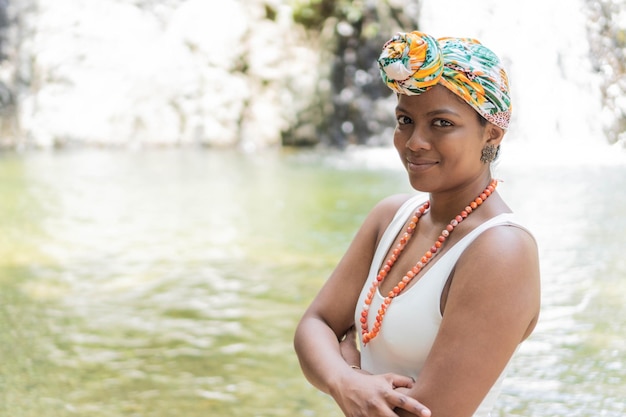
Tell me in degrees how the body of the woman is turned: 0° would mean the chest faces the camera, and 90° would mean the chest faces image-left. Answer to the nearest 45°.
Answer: approximately 45°
